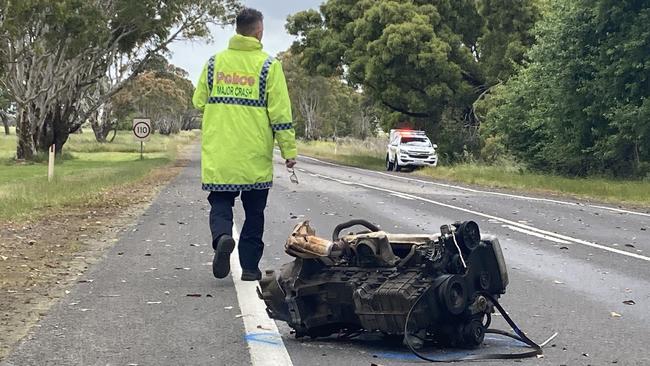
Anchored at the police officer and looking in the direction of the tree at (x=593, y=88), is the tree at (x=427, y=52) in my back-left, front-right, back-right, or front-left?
front-left

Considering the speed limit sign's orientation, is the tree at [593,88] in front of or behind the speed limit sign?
in front

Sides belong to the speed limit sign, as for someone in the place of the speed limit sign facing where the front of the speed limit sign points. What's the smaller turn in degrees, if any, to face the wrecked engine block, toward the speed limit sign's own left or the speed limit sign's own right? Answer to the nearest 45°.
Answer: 0° — it already faces it

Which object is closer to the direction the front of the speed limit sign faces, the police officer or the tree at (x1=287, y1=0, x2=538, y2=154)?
the police officer

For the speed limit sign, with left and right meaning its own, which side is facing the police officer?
front

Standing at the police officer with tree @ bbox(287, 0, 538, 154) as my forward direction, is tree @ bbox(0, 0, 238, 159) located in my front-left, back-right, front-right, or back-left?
front-left

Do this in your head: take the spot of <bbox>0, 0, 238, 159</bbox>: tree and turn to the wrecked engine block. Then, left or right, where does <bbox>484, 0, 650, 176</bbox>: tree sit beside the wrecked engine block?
left

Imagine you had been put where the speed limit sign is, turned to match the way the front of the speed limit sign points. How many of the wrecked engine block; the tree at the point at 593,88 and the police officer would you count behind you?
0

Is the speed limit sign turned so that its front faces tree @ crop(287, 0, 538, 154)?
no

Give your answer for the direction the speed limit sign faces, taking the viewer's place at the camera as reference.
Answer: facing the viewer
